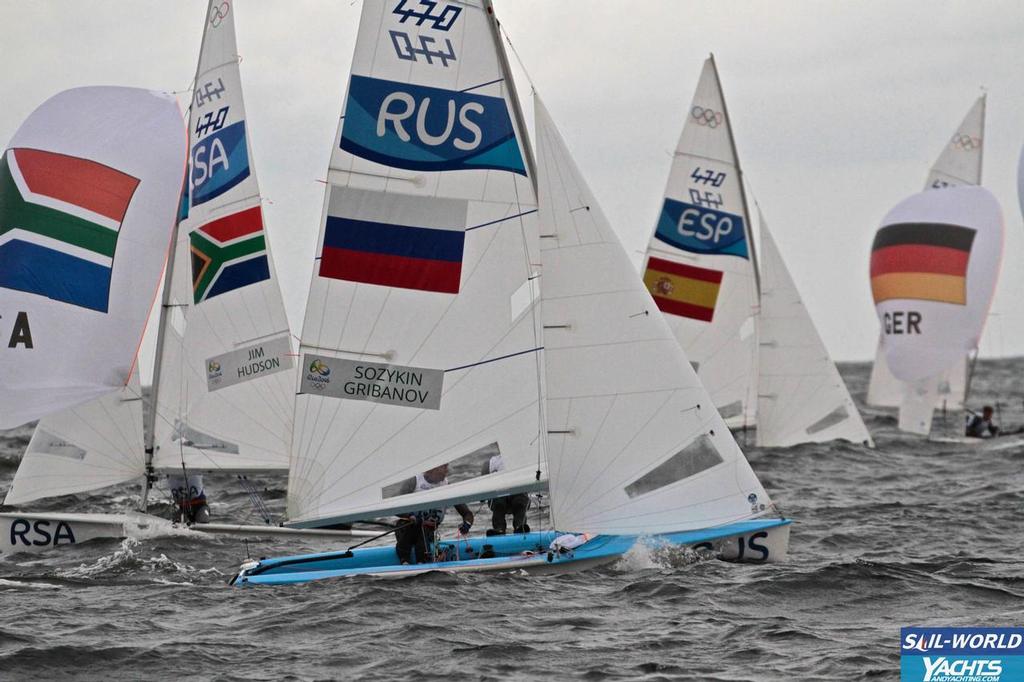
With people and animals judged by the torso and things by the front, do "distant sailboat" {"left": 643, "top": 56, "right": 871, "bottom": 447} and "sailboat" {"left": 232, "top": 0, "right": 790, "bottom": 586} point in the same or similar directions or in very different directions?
same or similar directions

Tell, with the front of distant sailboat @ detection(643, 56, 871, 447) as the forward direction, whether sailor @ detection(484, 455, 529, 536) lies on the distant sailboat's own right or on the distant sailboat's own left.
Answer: on the distant sailboat's own right

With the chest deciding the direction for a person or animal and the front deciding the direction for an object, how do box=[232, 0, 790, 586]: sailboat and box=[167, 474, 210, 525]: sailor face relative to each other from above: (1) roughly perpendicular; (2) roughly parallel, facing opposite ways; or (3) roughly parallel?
roughly perpendicular

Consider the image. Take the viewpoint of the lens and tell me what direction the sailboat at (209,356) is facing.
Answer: facing to the left of the viewer

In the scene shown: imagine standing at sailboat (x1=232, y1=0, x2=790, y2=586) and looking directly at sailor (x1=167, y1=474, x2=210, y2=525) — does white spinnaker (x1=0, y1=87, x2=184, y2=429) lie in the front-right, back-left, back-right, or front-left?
front-left
